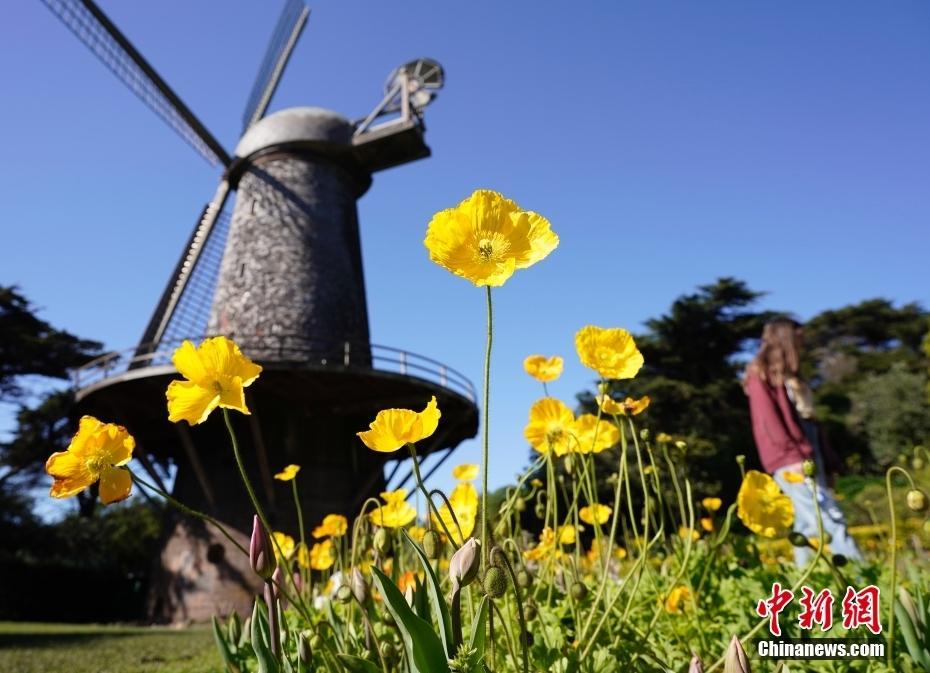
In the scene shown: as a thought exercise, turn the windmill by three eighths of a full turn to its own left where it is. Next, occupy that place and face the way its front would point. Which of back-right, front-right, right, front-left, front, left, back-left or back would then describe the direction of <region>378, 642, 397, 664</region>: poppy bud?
front

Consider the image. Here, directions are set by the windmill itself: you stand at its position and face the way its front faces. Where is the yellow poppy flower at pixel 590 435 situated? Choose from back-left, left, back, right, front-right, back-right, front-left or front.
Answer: back-left

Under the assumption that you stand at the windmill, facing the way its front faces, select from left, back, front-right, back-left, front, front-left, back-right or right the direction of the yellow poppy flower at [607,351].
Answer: back-left

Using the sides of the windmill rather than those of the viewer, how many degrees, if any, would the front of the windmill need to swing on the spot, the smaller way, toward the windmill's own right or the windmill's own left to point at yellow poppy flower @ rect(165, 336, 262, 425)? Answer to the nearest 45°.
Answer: approximately 135° to the windmill's own left

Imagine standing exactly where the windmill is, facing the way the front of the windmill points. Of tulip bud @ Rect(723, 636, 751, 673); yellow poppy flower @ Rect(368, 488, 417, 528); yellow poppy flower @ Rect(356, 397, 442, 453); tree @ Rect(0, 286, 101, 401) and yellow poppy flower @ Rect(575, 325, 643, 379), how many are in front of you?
1

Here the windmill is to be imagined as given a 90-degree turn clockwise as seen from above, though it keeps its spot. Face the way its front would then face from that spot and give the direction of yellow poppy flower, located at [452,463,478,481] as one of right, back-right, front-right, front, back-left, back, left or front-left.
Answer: back-right

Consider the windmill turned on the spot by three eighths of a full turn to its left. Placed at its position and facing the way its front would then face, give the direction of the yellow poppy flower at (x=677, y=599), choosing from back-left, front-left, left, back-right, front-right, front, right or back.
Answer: front

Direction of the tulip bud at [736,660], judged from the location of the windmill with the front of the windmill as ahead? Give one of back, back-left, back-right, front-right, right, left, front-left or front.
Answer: back-left

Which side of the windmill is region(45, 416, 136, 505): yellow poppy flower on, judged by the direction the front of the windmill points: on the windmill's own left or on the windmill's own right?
on the windmill's own left

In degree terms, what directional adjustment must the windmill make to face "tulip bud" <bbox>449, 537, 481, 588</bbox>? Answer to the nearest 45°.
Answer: approximately 135° to its left

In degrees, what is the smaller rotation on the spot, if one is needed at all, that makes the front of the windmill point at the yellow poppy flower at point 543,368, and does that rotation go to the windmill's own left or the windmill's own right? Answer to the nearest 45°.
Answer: approximately 135° to the windmill's own left

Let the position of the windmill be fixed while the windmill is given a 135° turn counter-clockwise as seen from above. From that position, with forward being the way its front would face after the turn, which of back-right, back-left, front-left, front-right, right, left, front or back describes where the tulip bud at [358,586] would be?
front

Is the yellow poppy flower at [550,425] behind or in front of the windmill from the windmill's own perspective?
behind

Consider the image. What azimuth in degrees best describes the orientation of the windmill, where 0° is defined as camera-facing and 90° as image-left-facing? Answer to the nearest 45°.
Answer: approximately 135°

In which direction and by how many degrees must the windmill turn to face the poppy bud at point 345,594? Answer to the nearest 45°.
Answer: approximately 135° to its left

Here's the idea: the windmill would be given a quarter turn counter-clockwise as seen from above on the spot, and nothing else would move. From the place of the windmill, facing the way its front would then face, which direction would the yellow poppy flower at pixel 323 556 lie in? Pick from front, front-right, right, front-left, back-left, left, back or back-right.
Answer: front-left

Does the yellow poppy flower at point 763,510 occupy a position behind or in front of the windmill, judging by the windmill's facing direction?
behind

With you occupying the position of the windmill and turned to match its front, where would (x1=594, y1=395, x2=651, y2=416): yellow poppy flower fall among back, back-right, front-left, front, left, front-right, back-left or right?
back-left
